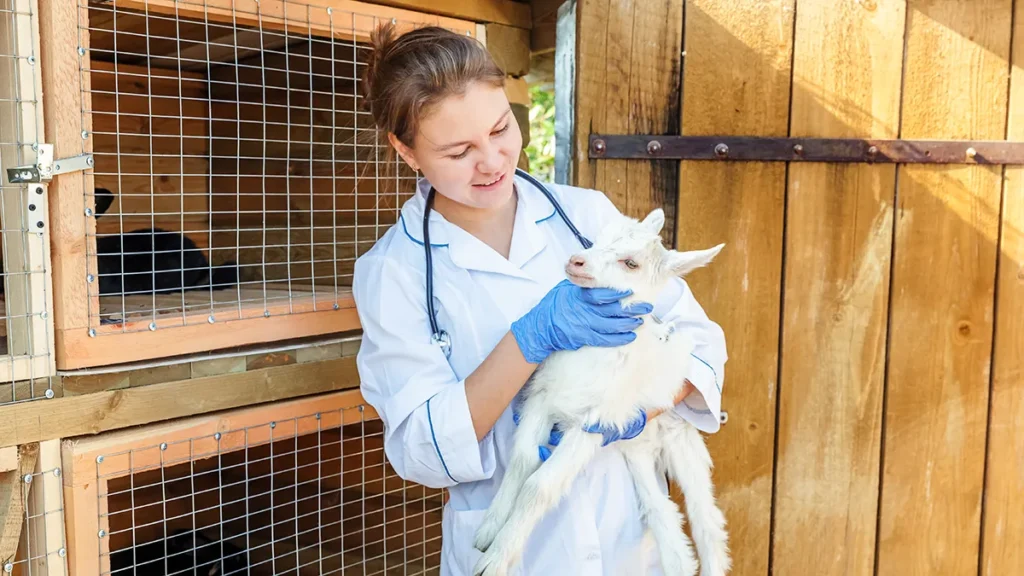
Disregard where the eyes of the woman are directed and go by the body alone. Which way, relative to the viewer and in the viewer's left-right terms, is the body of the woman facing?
facing the viewer and to the right of the viewer

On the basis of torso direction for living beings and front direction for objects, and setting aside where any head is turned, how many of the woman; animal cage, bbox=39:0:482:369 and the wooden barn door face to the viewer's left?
0

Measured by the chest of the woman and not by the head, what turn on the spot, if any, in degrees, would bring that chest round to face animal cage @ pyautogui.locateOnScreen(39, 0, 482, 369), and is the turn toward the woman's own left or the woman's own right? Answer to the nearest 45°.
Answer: approximately 180°

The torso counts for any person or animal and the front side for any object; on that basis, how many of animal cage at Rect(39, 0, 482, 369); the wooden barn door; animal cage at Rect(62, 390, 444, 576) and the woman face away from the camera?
0

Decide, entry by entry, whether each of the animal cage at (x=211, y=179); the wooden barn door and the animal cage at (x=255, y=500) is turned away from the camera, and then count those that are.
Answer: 0

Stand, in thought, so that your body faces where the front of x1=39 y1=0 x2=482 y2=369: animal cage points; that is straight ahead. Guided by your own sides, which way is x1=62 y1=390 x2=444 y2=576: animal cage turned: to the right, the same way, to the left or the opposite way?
the same way

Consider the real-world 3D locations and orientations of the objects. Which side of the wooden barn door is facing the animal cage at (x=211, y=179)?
right

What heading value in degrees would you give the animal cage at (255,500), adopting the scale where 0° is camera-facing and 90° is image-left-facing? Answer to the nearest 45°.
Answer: approximately 315°

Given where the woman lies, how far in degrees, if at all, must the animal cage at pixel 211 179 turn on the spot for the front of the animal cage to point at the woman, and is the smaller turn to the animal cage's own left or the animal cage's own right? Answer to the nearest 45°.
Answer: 0° — it already faces them

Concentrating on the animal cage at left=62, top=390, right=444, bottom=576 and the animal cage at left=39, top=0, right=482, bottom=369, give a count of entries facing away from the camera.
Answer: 0

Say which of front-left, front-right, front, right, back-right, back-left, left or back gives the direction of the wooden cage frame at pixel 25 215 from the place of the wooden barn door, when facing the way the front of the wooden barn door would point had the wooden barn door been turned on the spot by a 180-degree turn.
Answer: back-left

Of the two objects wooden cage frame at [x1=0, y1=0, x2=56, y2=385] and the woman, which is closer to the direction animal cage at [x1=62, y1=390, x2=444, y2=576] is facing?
the woman

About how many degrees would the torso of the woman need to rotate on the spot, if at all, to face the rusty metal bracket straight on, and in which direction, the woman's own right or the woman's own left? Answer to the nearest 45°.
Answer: approximately 90° to the woman's own left

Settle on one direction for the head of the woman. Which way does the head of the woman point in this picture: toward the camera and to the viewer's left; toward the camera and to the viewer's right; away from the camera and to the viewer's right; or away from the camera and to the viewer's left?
toward the camera and to the viewer's right

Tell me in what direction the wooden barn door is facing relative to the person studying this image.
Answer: facing the viewer

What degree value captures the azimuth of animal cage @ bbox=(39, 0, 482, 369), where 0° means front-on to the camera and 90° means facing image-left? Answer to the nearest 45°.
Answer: approximately 315°

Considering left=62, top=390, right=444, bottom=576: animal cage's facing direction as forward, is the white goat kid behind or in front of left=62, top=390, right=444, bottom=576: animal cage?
in front
